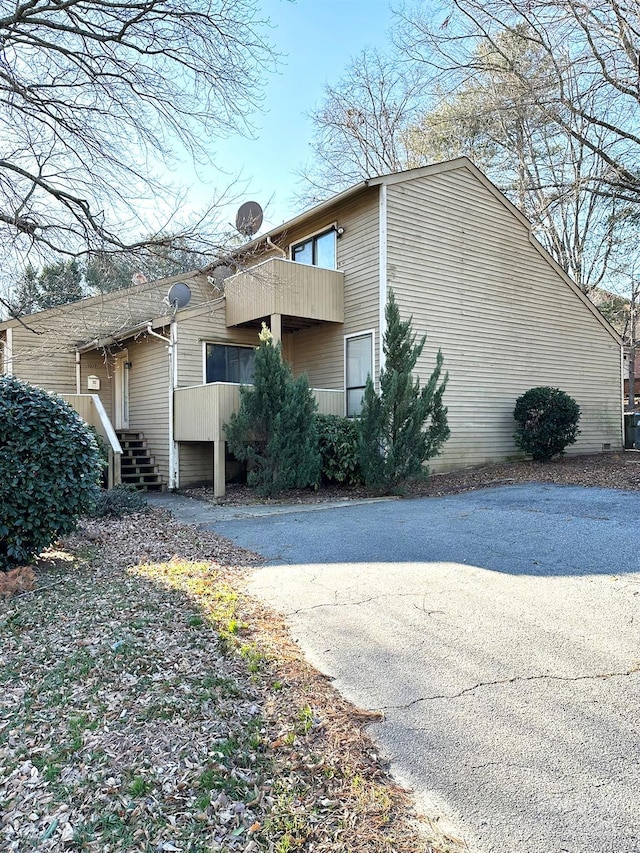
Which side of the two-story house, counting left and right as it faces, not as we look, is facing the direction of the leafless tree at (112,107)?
front

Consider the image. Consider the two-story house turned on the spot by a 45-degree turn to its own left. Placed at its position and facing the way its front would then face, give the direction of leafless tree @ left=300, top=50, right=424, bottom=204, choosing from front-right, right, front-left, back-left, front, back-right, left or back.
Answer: back

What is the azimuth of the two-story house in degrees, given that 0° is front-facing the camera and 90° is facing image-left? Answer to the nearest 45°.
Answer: approximately 45°

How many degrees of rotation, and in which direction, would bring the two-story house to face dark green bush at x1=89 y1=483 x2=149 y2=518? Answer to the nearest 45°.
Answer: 0° — it already faces it

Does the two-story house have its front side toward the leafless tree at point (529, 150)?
no

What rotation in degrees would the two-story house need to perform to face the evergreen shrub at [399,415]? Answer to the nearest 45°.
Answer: approximately 45° to its left

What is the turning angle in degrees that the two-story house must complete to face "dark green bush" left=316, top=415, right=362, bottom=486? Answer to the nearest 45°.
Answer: approximately 45° to its left

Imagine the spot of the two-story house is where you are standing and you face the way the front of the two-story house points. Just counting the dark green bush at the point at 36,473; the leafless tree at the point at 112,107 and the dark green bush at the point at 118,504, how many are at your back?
0
